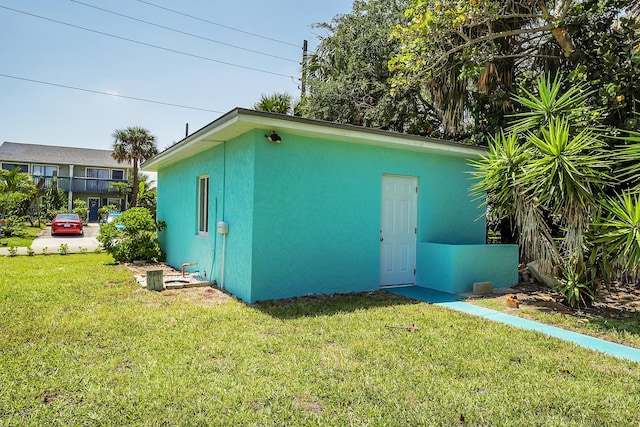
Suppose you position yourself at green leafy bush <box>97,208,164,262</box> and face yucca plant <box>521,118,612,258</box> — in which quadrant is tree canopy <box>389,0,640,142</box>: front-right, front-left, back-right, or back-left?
front-left

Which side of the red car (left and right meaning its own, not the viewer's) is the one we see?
back

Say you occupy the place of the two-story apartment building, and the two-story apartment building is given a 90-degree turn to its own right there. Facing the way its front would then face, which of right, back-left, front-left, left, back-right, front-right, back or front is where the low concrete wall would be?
left

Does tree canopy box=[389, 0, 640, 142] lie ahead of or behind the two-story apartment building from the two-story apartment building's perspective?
ahead

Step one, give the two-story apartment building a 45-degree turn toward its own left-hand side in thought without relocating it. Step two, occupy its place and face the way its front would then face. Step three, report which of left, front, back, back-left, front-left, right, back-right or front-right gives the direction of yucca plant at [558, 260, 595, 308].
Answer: front-right

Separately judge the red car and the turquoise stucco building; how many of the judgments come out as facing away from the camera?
1

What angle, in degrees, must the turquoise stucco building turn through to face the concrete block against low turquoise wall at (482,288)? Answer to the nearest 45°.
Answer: approximately 45° to its left

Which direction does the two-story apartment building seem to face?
toward the camera

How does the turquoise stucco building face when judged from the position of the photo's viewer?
facing the viewer and to the right of the viewer

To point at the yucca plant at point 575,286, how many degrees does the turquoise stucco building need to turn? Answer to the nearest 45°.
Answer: approximately 45° to its left

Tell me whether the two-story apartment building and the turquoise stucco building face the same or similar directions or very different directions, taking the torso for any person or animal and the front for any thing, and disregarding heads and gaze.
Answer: same or similar directions

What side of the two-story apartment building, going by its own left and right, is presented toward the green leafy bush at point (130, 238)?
front

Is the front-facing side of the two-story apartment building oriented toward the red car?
yes
